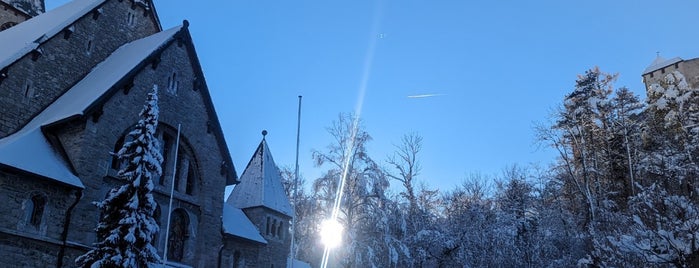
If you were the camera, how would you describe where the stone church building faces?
facing the viewer and to the right of the viewer
